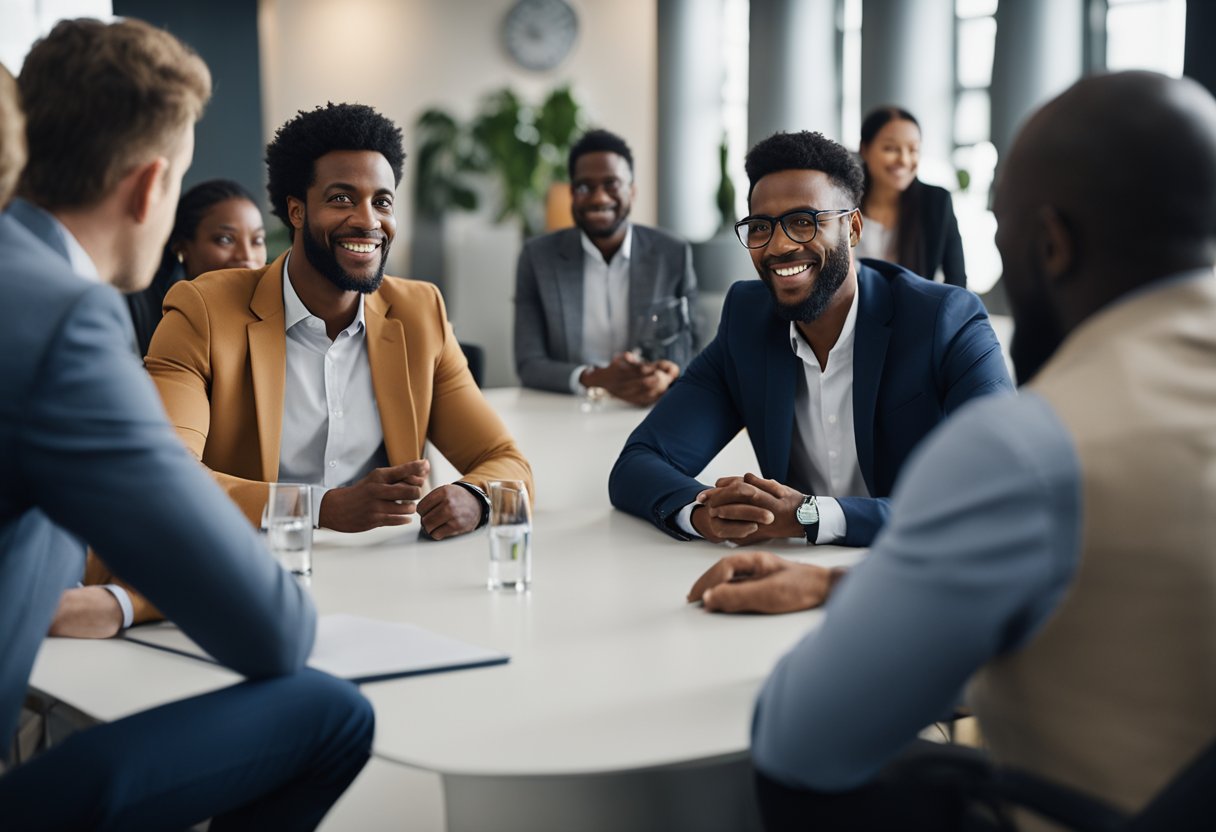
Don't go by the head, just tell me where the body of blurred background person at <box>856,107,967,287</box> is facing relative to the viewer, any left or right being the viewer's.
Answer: facing the viewer

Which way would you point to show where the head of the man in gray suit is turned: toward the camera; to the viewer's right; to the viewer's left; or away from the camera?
toward the camera

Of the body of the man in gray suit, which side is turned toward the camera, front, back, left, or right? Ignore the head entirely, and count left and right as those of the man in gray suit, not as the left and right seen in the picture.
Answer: front

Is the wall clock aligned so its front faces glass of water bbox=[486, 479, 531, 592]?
yes

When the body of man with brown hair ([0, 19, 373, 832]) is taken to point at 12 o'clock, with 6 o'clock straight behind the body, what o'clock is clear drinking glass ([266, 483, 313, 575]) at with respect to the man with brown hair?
The clear drinking glass is roughly at 11 o'clock from the man with brown hair.

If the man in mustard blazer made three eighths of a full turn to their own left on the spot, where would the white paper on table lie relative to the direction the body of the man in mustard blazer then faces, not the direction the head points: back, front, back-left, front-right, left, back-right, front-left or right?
back

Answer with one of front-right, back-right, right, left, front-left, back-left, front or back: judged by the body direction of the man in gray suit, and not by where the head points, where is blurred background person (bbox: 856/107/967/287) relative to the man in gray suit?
left

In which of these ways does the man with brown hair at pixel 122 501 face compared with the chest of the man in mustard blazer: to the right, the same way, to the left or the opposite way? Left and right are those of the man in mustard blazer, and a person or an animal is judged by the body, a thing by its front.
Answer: to the left

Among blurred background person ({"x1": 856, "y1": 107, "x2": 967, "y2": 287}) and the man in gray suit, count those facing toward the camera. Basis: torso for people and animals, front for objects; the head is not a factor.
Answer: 2

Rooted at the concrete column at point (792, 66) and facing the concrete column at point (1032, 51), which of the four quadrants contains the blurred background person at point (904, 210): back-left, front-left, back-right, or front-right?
front-right

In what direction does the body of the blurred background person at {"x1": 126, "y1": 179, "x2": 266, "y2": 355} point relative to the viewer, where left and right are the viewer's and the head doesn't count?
facing the viewer and to the right of the viewer

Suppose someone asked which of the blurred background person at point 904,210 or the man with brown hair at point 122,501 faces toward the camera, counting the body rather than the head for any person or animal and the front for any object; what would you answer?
the blurred background person

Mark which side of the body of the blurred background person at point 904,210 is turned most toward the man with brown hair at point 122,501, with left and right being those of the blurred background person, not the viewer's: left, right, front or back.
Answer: front

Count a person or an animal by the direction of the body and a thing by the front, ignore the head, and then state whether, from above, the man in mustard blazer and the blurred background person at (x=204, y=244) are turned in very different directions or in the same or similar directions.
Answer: same or similar directions

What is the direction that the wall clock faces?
toward the camera

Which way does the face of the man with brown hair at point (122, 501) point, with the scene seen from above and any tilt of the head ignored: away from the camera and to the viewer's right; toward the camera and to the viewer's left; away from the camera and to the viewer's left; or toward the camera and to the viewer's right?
away from the camera and to the viewer's right

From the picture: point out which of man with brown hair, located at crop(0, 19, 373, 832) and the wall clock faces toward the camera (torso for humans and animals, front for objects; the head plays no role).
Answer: the wall clock

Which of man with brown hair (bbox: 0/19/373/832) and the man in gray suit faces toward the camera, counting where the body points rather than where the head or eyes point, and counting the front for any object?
the man in gray suit

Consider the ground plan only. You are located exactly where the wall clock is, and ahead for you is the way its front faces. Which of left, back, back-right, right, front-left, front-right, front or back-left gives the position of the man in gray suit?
front

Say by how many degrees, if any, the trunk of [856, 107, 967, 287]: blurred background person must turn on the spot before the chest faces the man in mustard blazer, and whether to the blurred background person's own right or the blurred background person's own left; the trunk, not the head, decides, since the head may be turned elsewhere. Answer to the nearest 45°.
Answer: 0° — they already face them

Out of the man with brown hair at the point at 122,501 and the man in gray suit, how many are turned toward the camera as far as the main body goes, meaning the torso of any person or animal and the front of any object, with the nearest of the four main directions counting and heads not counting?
1

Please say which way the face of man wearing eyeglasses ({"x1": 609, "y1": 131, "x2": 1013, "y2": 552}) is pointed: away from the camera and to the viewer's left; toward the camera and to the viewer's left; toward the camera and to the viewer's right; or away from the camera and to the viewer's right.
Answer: toward the camera and to the viewer's left

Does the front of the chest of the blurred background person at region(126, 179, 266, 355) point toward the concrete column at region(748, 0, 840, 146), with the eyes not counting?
no

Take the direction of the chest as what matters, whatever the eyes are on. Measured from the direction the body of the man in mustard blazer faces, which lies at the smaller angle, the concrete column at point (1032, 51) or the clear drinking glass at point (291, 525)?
the clear drinking glass
